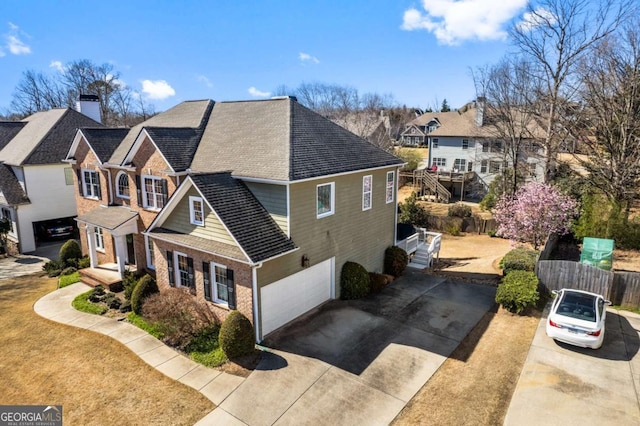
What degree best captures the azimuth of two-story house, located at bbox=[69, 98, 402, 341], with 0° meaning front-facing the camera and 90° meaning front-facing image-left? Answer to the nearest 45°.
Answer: approximately 45°

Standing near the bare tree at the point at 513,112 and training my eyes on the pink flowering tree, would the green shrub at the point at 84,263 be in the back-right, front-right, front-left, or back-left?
front-right

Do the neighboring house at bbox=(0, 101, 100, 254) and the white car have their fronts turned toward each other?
no

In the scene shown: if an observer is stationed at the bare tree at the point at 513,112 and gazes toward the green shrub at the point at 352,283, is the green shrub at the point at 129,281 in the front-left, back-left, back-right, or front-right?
front-right

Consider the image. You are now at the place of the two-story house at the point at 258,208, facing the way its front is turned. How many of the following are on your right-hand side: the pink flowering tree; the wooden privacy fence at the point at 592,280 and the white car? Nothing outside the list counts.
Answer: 0

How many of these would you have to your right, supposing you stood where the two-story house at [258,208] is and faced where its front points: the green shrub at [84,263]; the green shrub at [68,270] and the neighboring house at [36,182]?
3

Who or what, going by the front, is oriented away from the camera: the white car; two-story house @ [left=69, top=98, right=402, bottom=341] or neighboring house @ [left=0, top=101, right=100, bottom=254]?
the white car

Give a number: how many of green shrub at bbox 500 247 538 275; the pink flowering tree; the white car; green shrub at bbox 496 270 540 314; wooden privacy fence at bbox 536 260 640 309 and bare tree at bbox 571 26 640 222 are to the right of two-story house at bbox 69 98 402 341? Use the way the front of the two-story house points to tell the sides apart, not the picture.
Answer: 0

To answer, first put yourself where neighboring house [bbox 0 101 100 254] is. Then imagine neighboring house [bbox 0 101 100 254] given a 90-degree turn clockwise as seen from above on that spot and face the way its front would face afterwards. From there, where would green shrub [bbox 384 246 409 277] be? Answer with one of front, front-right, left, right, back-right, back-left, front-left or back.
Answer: back

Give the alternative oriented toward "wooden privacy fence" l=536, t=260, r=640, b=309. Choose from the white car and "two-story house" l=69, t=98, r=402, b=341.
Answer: the white car

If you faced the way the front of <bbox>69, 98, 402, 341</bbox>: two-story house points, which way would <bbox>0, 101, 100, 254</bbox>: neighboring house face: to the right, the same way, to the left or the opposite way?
the same way

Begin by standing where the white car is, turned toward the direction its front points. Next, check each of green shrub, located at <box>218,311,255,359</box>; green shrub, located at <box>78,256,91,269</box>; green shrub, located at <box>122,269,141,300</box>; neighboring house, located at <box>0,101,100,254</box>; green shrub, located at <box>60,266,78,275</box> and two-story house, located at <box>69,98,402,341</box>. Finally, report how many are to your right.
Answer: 0

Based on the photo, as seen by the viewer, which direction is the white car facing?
away from the camera

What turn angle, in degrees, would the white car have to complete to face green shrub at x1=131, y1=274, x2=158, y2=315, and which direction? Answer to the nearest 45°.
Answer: approximately 135° to its left

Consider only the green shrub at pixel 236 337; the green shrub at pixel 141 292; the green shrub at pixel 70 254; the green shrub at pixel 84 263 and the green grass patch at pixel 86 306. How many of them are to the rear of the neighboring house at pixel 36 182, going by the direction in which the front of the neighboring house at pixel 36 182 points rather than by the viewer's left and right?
0

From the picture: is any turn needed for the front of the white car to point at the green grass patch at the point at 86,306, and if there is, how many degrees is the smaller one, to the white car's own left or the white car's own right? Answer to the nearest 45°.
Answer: approximately 135° to the white car's own left

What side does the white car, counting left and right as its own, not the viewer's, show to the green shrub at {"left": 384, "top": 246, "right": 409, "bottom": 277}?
left

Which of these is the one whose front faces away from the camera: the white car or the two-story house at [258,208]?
the white car

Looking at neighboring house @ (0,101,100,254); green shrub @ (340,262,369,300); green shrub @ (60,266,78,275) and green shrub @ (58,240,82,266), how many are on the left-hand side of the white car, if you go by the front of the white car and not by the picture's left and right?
4

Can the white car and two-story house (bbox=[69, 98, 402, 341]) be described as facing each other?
no

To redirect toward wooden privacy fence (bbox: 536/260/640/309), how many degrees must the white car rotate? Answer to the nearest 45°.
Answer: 0° — it already faces it

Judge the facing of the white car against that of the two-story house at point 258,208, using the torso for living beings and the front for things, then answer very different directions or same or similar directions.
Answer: very different directions

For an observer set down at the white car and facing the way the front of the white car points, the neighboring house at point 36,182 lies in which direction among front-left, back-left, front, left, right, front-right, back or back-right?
left
